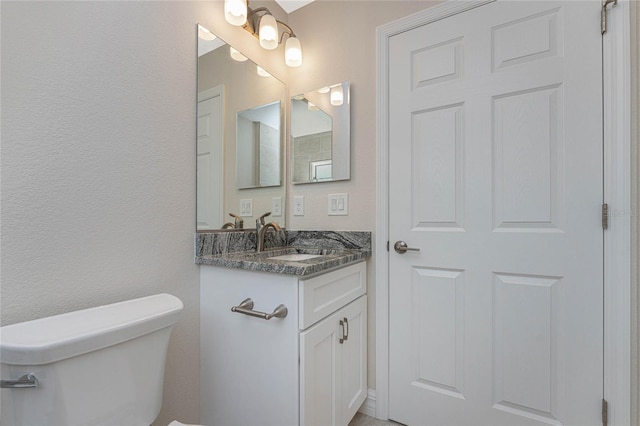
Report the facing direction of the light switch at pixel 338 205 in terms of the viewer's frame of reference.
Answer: facing the viewer

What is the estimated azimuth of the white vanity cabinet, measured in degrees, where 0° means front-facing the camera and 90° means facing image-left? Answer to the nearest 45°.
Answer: approximately 315°

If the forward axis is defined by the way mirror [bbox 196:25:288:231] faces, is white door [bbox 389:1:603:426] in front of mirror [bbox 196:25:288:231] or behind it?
in front

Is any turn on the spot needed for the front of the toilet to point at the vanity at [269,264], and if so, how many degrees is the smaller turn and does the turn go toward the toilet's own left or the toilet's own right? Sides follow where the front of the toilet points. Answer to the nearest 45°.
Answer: approximately 45° to the toilet's own left

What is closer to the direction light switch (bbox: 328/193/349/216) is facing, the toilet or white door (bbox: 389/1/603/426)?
the toilet

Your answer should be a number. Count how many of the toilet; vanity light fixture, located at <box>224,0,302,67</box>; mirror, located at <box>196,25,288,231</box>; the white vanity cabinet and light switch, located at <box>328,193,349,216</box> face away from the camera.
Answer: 0

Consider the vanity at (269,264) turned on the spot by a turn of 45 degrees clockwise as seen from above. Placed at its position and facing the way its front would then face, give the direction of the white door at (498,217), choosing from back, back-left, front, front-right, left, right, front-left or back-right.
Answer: left

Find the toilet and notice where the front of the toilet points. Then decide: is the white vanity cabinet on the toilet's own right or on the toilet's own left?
on the toilet's own left

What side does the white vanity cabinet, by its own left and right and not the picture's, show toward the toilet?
right

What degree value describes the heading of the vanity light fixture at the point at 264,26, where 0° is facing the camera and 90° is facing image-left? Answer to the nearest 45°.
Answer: approximately 315°

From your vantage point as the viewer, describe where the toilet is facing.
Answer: facing the viewer and to the right of the viewer

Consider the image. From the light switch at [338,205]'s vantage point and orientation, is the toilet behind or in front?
in front
